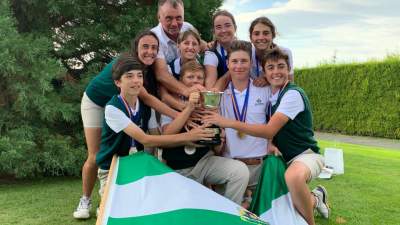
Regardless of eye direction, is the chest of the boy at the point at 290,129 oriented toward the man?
no

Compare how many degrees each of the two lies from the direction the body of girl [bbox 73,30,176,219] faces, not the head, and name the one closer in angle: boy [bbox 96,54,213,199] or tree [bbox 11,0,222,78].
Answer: the boy

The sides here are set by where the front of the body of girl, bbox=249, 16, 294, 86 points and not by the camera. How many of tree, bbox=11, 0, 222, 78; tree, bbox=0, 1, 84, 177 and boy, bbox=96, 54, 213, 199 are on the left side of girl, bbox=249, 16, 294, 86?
0

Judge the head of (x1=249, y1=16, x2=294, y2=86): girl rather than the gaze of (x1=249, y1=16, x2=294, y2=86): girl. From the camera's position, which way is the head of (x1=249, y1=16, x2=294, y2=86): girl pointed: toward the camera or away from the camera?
toward the camera

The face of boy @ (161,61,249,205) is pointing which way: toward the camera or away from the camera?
toward the camera

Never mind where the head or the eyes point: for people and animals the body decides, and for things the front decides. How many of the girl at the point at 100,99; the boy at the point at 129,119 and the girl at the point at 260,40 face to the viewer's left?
0

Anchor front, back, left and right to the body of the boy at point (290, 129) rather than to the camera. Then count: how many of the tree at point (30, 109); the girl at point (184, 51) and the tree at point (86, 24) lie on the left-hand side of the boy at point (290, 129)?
0

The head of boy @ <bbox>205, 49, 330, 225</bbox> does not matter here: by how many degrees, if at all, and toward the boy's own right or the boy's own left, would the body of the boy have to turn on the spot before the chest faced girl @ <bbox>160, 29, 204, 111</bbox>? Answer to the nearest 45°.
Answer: approximately 45° to the boy's own right

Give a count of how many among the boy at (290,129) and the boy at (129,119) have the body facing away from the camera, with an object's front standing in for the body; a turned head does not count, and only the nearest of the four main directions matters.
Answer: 0

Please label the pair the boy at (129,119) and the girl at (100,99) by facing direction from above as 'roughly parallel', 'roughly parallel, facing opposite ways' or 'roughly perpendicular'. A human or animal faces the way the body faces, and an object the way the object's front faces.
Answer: roughly parallel

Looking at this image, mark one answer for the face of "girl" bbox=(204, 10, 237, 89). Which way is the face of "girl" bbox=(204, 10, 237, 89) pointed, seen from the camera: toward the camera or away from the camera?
toward the camera

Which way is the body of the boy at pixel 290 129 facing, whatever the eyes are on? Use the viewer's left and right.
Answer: facing the viewer and to the left of the viewer

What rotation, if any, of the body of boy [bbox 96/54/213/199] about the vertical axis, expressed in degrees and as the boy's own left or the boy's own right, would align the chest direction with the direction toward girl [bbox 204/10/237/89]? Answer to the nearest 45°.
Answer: approximately 90° to the boy's own left

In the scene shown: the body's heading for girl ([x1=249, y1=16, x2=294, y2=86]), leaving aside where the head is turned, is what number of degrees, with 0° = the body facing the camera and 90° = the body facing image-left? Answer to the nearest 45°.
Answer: approximately 0°

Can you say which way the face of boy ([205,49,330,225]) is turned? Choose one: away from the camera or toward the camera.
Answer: toward the camera

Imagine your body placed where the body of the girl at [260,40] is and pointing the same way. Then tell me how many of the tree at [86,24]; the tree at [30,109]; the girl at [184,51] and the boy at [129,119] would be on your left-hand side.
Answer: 0

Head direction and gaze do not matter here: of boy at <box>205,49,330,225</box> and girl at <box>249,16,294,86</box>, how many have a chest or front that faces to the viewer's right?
0

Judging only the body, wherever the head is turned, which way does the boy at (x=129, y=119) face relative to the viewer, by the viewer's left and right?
facing the viewer and to the right of the viewer
